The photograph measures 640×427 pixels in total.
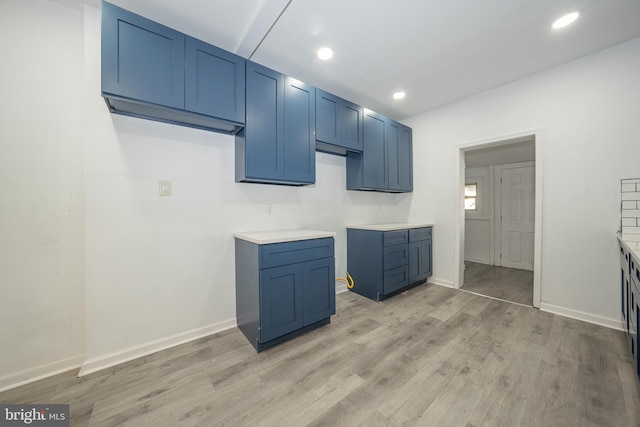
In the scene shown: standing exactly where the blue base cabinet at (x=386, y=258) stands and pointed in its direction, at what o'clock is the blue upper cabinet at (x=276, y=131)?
The blue upper cabinet is roughly at 3 o'clock from the blue base cabinet.

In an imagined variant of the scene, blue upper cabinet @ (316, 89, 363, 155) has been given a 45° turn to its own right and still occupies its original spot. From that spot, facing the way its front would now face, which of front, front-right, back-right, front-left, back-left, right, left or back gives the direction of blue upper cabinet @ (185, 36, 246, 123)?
front-right

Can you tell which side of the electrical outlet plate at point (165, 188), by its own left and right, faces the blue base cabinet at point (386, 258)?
left

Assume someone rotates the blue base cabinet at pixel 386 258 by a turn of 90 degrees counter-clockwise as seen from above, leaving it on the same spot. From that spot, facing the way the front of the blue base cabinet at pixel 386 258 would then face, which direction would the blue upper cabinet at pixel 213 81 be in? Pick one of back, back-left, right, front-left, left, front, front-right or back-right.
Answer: back

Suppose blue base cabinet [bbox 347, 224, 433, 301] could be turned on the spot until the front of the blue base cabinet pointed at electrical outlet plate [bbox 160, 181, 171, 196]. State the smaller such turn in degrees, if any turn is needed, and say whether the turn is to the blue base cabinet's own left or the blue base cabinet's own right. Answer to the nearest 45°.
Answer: approximately 90° to the blue base cabinet's own right

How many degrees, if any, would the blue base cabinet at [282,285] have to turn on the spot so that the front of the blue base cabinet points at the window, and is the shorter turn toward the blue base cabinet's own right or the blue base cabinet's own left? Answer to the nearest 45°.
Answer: approximately 90° to the blue base cabinet's own left

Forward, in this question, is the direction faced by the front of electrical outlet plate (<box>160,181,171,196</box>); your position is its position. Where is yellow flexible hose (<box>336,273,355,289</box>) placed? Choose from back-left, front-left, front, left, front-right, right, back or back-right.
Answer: left

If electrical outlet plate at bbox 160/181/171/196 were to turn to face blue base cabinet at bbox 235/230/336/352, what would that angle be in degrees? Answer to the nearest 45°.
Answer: approximately 45° to its left
